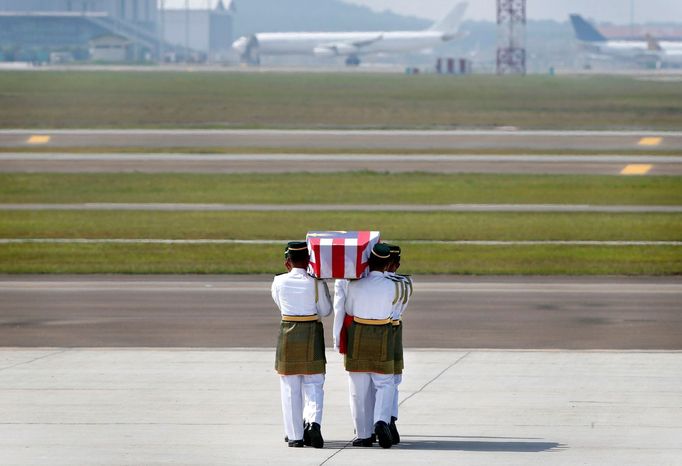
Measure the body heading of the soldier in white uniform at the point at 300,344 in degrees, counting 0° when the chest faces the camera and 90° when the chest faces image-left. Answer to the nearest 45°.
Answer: approximately 180°

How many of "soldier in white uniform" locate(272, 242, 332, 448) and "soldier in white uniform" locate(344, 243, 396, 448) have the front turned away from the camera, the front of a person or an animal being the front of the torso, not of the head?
2

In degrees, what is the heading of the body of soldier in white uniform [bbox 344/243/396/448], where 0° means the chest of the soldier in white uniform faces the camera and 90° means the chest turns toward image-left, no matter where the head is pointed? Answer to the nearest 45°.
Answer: approximately 180°

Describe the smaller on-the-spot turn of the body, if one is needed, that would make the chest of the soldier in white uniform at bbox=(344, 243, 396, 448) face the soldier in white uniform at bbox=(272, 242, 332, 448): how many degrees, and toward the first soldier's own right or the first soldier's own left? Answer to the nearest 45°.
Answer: approximately 90° to the first soldier's own left

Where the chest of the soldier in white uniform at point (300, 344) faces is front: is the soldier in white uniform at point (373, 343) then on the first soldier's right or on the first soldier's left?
on the first soldier's right
